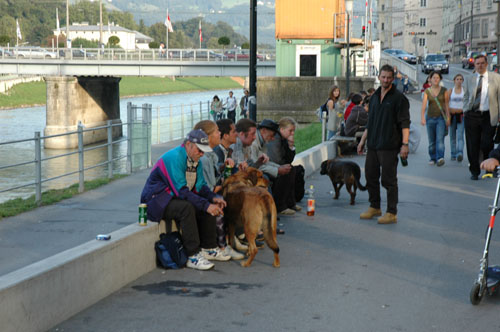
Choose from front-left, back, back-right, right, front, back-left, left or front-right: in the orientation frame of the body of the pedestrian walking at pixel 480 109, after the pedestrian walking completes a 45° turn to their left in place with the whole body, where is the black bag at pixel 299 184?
right

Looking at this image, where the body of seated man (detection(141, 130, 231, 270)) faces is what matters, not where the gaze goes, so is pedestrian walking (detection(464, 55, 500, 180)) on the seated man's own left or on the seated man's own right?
on the seated man's own left

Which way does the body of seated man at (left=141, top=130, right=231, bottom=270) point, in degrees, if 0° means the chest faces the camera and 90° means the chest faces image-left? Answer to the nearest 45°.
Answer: approximately 315°

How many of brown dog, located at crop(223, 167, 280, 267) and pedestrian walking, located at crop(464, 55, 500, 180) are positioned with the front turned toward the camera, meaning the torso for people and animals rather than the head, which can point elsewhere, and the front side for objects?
1

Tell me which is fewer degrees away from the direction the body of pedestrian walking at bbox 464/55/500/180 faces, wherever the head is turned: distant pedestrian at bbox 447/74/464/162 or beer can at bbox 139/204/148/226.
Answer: the beer can

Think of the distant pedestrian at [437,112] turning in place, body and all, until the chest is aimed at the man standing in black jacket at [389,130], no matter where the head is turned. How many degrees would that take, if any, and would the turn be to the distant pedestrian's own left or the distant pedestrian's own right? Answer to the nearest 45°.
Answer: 0° — they already face them

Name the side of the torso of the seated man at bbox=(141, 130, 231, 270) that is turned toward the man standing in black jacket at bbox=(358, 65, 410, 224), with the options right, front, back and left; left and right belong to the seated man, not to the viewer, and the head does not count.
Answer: left

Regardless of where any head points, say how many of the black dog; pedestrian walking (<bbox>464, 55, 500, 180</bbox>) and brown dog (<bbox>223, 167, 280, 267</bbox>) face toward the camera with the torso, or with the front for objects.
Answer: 1

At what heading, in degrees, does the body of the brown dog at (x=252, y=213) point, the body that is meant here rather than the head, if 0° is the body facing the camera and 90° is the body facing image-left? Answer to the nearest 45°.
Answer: approximately 135°

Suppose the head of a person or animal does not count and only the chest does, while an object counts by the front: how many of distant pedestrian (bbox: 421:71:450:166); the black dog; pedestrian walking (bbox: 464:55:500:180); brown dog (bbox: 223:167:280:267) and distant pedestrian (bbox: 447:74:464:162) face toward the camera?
3

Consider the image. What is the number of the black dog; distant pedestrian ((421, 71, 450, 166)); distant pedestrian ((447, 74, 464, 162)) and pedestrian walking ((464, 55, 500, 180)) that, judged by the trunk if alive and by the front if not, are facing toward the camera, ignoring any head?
3

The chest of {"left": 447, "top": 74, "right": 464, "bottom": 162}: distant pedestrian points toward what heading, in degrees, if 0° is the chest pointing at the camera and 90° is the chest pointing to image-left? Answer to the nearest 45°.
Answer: approximately 0°

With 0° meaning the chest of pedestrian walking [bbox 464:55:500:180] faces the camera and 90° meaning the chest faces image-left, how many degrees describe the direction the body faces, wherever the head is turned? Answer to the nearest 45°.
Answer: approximately 0°
